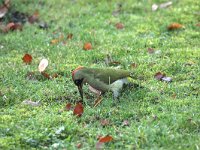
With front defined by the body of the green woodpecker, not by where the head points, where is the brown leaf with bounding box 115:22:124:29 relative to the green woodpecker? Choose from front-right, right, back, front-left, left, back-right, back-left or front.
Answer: right

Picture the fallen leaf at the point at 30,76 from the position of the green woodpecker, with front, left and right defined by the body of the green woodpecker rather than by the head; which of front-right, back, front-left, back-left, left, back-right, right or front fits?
front-right

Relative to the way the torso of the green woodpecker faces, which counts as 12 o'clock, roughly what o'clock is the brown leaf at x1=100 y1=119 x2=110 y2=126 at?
The brown leaf is roughly at 9 o'clock from the green woodpecker.

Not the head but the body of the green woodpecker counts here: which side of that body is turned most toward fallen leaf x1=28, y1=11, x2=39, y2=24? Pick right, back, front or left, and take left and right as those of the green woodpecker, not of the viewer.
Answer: right

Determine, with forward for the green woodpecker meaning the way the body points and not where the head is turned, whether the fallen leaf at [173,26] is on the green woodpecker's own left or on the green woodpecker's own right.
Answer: on the green woodpecker's own right

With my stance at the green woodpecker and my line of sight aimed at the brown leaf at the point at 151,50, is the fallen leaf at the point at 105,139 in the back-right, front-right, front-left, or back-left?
back-right

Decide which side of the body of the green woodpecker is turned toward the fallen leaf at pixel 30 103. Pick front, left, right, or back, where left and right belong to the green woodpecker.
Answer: front

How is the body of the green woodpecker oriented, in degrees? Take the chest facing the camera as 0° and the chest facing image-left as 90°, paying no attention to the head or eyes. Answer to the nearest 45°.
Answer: approximately 90°

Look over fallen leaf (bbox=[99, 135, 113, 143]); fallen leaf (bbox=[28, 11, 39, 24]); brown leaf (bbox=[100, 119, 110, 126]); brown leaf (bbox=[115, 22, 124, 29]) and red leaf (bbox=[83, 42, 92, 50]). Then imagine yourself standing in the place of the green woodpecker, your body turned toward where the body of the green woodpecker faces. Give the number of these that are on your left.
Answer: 2

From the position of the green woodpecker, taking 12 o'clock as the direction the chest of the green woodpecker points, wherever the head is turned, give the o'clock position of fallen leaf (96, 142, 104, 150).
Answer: The fallen leaf is roughly at 9 o'clock from the green woodpecker.

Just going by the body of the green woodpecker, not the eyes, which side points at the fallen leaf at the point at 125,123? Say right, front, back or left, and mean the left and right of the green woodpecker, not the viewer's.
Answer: left

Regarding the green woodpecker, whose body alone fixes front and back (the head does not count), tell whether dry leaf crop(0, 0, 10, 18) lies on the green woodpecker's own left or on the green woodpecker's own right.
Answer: on the green woodpecker's own right
